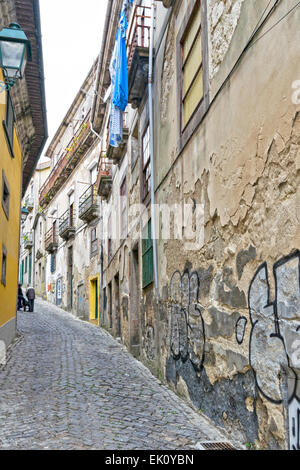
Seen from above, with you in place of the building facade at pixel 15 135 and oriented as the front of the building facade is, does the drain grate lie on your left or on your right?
on your right

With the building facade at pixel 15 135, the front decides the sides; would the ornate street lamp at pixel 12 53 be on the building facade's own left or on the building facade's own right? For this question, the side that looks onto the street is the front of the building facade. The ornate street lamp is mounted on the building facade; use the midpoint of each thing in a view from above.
on the building facade's own right

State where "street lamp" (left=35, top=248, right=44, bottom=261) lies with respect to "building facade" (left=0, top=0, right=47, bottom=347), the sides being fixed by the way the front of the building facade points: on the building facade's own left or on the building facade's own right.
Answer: on the building facade's own left

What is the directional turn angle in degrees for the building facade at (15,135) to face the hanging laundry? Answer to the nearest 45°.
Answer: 0° — it already faces it

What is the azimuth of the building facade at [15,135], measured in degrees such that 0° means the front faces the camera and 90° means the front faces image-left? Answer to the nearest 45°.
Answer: approximately 270°

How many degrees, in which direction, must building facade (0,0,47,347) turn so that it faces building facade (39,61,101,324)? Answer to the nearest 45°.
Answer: approximately 90° to its left
